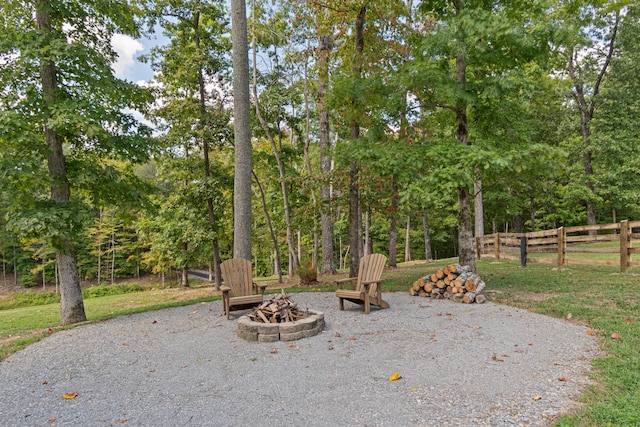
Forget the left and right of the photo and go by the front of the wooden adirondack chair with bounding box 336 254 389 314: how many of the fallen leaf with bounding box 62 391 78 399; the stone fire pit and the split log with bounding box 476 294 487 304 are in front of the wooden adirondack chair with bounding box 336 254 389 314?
2

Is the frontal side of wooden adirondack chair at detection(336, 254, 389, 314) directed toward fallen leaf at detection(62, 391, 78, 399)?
yes

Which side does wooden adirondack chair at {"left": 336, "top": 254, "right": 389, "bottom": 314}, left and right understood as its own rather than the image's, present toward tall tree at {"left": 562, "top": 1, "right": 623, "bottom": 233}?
back

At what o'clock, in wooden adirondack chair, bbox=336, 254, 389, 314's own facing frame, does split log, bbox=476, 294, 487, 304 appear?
The split log is roughly at 7 o'clock from the wooden adirondack chair.

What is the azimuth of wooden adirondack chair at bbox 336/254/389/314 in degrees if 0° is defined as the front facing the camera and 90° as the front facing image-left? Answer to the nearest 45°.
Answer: approximately 45°

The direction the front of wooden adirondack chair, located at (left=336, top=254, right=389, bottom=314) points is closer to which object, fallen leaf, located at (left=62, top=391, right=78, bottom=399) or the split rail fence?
the fallen leaf

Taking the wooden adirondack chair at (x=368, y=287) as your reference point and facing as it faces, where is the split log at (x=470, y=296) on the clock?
The split log is roughly at 7 o'clock from the wooden adirondack chair.

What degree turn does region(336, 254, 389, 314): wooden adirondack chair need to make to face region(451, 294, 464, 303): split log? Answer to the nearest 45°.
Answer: approximately 180°

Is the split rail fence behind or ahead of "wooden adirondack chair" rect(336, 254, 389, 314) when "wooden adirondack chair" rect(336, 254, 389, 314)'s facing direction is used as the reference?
behind

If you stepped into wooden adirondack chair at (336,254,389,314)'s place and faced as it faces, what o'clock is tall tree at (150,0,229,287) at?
The tall tree is roughly at 3 o'clock from the wooden adirondack chair.
